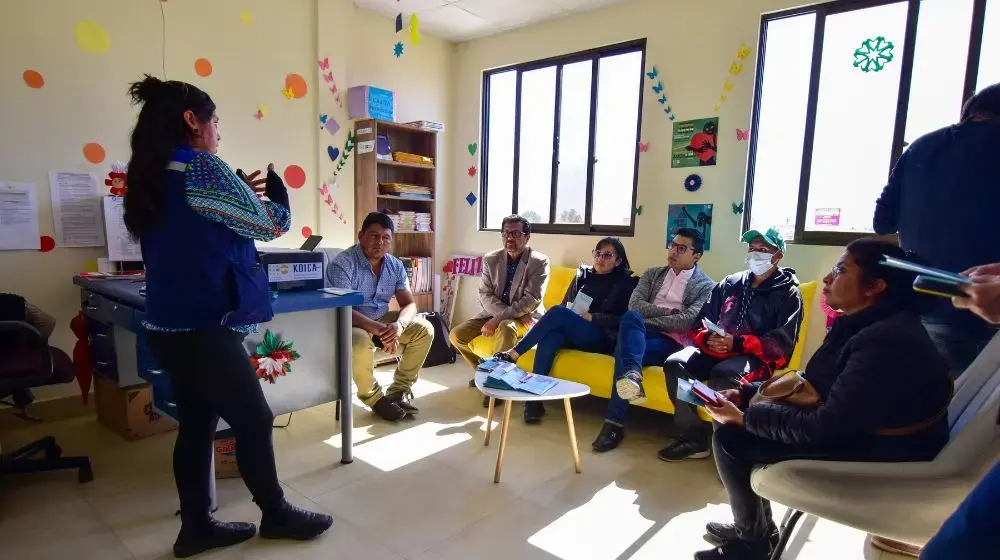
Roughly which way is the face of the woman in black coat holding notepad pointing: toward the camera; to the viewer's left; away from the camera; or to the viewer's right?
to the viewer's left

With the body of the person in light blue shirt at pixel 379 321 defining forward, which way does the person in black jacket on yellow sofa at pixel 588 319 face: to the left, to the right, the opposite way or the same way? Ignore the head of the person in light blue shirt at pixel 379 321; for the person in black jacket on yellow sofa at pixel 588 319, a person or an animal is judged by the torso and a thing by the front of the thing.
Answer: to the right

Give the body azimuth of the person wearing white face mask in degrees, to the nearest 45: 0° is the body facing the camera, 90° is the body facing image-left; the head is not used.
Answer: approximately 45°

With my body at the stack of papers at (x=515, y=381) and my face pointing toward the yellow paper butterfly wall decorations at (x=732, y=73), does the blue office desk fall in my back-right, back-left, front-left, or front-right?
back-left

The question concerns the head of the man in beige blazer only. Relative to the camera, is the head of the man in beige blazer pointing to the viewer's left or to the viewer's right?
to the viewer's left

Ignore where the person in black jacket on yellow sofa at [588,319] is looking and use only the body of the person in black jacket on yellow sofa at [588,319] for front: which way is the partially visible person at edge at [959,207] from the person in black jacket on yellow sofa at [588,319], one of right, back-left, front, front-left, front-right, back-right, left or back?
left

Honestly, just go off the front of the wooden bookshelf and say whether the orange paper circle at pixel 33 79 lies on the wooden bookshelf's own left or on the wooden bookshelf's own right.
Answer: on the wooden bookshelf's own right

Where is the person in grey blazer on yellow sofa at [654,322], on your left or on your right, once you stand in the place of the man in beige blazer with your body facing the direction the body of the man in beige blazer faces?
on your left

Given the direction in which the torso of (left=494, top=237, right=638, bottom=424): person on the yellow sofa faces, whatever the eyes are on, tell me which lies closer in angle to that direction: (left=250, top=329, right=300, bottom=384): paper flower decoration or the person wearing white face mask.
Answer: the paper flower decoration

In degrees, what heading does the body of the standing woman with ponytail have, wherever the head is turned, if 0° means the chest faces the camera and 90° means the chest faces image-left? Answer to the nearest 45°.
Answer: approximately 270°

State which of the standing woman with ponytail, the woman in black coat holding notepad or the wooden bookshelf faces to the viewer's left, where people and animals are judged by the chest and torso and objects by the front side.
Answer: the woman in black coat holding notepad

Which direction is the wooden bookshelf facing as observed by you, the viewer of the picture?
facing the viewer and to the right of the viewer

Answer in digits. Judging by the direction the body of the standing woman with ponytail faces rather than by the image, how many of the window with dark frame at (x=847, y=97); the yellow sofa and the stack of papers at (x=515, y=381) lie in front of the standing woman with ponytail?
3

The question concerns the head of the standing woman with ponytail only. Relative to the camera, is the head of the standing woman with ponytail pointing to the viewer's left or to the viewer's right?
to the viewer's right

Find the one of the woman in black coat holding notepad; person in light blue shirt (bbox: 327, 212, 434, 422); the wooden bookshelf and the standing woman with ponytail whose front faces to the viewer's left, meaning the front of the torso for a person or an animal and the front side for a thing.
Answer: the woman in black coat holding notepad

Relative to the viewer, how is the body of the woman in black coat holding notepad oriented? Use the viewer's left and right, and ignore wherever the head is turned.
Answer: facing to the left of the viewer
